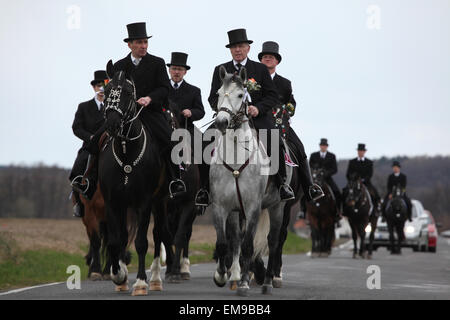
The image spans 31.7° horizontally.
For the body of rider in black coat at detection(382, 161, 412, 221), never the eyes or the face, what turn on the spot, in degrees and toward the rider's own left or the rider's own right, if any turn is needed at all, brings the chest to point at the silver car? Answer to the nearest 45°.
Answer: approximately 180°

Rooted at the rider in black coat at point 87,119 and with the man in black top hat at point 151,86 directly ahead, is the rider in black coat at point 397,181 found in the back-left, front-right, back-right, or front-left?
back-left

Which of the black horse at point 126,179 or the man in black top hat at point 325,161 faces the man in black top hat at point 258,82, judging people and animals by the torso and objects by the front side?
the man in black top hat at point 325,161

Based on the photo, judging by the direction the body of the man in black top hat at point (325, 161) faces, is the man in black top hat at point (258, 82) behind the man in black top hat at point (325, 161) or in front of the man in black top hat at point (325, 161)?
in front

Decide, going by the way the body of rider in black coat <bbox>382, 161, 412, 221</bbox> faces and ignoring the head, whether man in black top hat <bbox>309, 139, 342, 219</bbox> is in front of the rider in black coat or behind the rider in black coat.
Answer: in front

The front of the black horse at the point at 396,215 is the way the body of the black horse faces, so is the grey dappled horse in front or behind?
in front

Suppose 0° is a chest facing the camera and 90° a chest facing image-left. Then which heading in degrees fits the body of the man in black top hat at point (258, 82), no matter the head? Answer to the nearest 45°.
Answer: approximately 0°

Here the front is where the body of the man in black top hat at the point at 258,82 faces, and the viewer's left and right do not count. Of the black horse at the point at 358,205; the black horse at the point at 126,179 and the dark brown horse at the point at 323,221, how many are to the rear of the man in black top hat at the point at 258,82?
2
